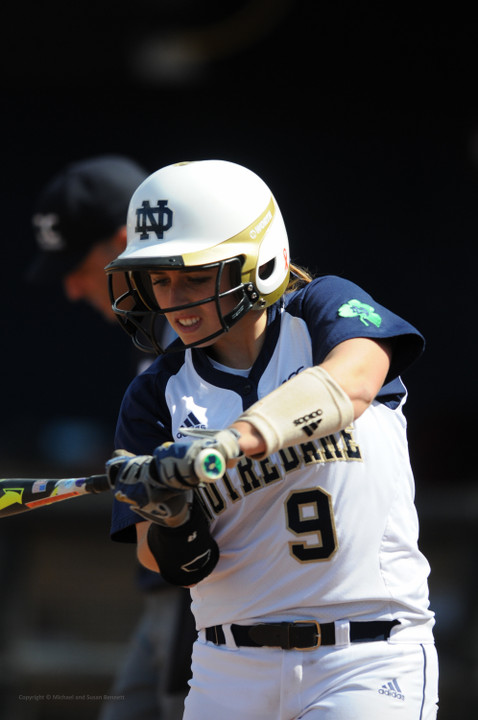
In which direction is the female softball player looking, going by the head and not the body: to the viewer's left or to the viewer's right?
to the viewer's left

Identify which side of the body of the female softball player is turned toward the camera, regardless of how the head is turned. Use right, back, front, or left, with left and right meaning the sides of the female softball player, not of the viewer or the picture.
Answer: front

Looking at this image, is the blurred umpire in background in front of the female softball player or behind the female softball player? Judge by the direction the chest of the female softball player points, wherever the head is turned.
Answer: behind
